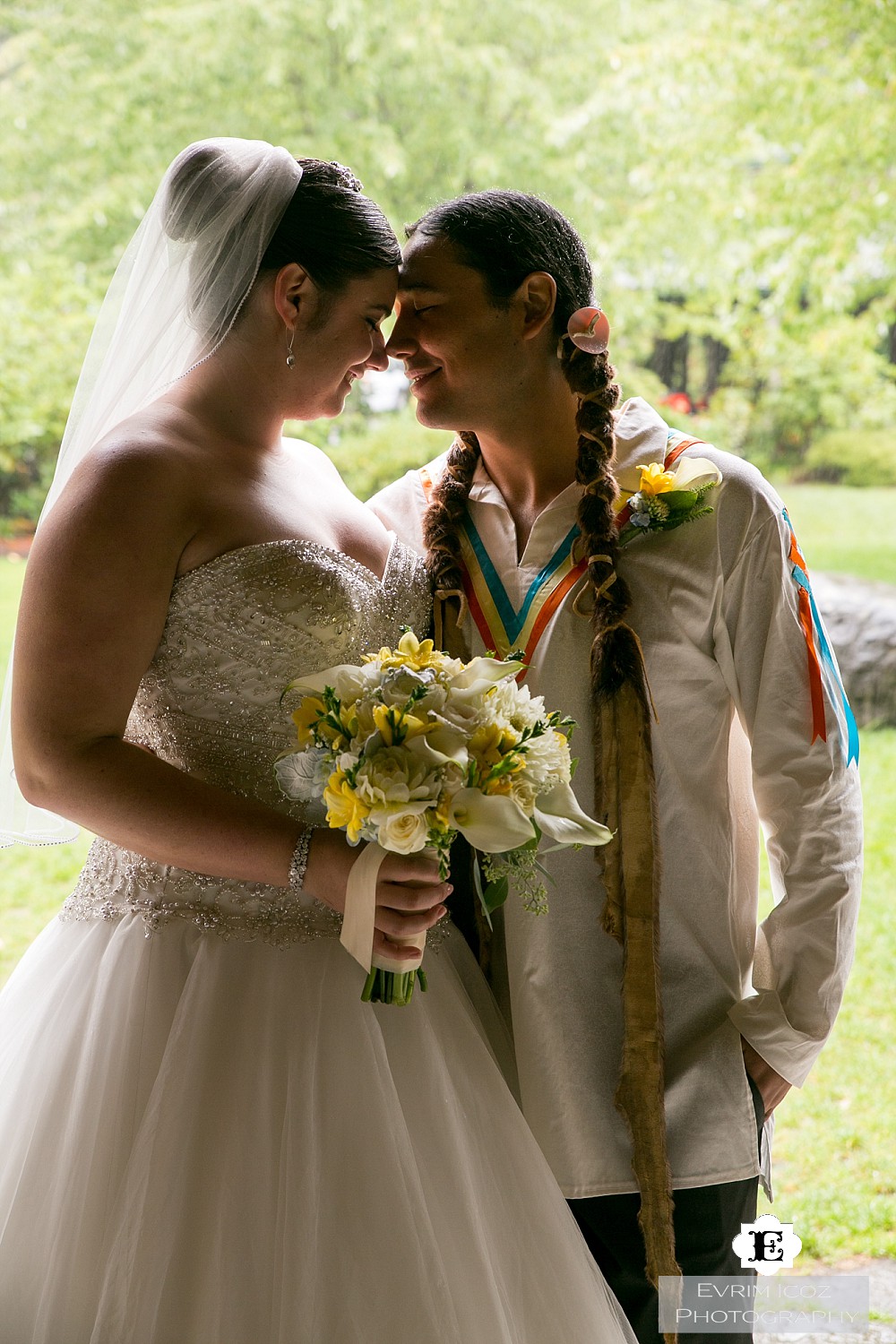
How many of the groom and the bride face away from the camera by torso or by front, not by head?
0

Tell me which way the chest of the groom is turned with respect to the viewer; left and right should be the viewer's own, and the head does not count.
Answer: facing the viewer and to the left of the viewer

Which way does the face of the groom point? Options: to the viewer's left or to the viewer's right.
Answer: to the viewer's left

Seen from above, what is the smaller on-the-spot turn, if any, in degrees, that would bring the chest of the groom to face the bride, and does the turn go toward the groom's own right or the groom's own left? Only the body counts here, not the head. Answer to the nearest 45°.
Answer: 0° — they already face them

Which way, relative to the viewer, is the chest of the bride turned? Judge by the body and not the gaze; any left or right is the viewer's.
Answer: facing the viewer and to the right of the viewer

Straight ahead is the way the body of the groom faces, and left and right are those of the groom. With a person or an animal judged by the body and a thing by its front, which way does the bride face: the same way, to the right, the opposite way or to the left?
to the left

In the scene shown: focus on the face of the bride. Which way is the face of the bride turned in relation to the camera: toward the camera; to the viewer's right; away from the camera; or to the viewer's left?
to the viewer's right
